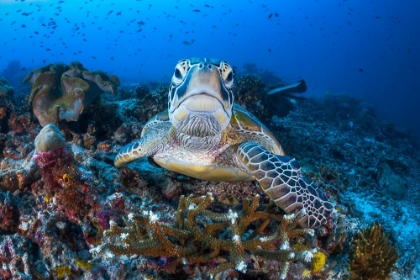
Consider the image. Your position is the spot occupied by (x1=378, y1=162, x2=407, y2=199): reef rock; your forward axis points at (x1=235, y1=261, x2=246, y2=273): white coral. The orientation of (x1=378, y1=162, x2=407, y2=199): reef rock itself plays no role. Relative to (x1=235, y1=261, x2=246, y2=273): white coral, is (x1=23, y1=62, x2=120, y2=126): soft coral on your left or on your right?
right

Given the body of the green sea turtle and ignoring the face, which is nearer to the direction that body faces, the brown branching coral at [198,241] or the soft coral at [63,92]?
the brown branching coral

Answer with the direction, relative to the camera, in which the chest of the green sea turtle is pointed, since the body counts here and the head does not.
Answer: toward the camera

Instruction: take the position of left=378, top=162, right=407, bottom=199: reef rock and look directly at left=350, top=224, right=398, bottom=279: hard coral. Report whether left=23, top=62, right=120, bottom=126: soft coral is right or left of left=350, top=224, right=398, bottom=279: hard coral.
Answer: right

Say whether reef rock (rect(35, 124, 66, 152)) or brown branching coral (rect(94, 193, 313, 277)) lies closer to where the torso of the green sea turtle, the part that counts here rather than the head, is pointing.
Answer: the brown branching coral

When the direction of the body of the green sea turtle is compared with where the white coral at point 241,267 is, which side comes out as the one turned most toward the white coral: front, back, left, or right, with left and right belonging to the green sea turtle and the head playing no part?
front

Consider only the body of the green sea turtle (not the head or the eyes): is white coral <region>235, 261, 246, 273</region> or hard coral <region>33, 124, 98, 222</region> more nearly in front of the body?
the white coral

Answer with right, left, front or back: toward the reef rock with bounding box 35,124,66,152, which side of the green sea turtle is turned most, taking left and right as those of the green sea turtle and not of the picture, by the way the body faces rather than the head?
right

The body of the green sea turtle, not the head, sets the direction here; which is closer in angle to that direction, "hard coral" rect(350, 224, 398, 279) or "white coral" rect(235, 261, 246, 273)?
the white coral

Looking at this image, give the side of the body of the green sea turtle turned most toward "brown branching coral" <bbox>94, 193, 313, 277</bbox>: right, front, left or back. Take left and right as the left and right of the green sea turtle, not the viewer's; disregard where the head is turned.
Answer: front

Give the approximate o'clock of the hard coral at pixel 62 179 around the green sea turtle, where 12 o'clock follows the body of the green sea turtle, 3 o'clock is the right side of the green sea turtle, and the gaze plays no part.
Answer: The hard coral is roughly at 2 o'clock from the green sea turtle.

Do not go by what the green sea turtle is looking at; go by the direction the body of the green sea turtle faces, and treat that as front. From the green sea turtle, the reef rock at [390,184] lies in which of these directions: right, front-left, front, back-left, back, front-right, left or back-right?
back-left

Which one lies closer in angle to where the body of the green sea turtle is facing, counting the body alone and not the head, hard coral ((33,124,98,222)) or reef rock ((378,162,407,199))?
the hard coral
